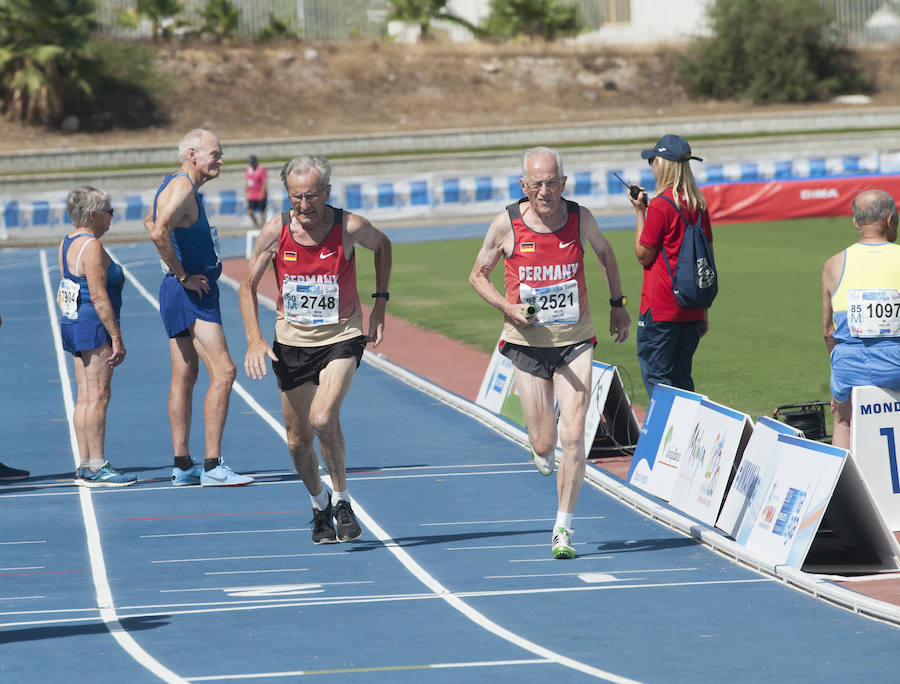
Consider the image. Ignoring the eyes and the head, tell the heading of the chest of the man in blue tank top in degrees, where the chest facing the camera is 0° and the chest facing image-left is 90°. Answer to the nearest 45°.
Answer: approximately 270°

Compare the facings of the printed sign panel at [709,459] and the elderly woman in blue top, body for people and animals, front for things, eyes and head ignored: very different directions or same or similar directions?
very different directions

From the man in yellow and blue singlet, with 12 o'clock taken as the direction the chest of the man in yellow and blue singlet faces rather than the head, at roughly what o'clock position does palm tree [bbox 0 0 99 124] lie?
The palm tree is roughly at 11 o'clock from the man in yellow and blue singlet.

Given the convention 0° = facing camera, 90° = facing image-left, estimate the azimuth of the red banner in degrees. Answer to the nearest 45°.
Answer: approximately 0°

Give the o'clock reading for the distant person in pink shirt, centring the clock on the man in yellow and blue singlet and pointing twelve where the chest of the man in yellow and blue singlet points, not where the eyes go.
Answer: The distant person in pink shirt is roughly at 11 o'clock from the man in yellow and blue singlet.

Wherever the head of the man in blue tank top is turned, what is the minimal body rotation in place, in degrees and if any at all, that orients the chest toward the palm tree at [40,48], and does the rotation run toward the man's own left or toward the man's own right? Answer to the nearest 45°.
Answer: approximately 90° to the man's own left

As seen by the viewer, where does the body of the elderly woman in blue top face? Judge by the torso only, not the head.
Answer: to the viewer's right

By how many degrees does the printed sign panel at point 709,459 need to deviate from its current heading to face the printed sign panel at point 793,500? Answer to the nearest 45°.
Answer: approximately 45° to its left

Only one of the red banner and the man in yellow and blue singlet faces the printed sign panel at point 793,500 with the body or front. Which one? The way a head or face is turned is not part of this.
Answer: the red banner

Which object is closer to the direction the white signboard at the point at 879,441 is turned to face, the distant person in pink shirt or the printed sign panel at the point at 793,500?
the printed sign panel

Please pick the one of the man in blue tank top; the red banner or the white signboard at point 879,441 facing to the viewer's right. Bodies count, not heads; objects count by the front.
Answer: the man in blue tank top

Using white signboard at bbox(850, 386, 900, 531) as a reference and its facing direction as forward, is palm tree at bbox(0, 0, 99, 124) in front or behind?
behind
